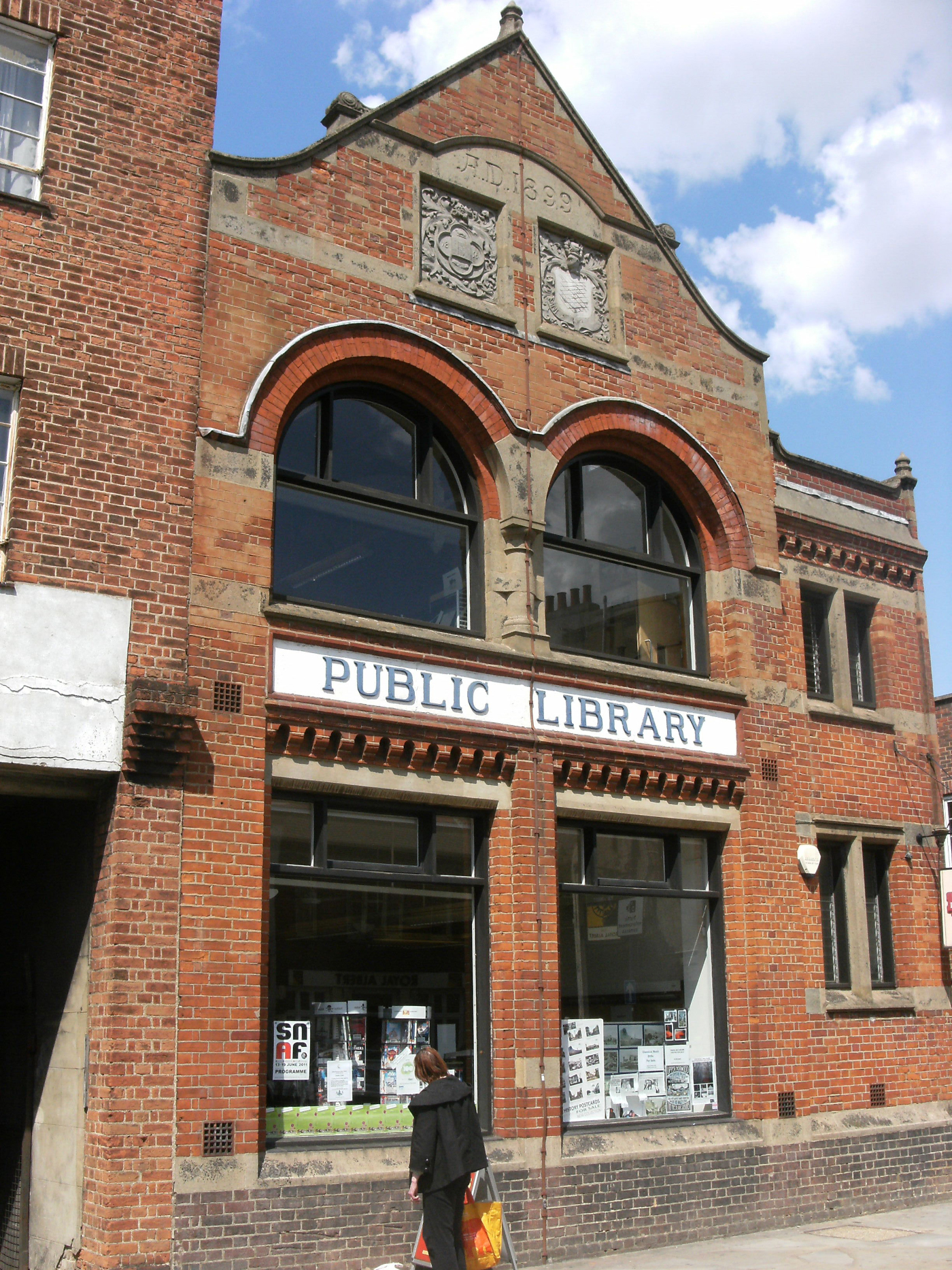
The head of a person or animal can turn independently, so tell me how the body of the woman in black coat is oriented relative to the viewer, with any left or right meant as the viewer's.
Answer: facing away from the viewer and to the left of the viewer

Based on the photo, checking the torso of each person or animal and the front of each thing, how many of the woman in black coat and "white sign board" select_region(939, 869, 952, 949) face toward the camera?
1

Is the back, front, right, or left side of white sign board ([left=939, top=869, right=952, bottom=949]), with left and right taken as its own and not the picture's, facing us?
front

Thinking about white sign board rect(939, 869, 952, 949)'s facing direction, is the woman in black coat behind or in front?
in front

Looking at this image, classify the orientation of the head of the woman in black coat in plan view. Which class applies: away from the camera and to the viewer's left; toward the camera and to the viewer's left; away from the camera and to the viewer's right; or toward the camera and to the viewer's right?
away from the camera and to the viewer's left

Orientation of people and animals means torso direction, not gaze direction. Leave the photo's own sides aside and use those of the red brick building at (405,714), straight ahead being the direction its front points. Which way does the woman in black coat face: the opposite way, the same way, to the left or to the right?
the opposite way

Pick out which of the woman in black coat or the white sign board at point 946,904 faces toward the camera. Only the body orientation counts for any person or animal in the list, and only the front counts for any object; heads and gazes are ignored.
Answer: the white sign board

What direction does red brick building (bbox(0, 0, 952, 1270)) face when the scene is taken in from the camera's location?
facing the viewer and to the right of the viewer

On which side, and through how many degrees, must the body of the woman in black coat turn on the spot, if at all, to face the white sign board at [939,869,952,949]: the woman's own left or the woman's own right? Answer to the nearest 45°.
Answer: approximately 90° to the woman's own right
